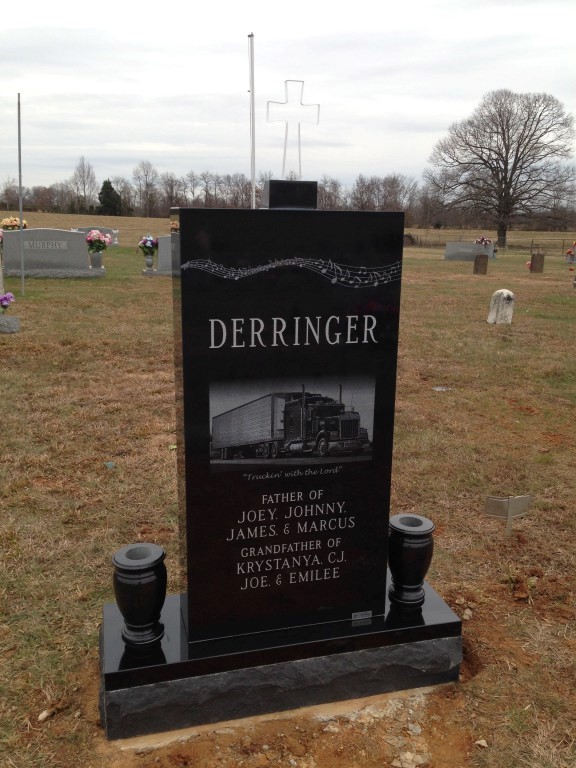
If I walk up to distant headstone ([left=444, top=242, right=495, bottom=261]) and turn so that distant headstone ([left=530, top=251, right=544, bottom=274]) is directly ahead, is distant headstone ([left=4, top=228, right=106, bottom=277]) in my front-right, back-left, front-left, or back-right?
front-right

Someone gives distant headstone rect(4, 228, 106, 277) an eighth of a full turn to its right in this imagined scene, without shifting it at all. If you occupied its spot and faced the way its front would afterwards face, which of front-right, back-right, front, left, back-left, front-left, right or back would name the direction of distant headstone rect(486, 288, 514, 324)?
left

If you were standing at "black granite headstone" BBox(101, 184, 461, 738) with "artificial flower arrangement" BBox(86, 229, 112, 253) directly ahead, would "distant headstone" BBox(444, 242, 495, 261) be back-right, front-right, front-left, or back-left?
front-right

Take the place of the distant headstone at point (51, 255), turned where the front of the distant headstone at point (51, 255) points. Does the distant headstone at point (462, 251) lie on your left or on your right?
on your left

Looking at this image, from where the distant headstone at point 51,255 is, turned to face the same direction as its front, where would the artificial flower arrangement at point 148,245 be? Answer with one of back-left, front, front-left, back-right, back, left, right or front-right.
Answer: back-left

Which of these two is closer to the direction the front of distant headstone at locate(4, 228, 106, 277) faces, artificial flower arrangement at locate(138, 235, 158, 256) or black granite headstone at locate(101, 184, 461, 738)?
the black granite headstone

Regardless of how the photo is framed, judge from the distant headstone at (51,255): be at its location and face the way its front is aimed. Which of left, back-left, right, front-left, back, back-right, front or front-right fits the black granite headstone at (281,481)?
front

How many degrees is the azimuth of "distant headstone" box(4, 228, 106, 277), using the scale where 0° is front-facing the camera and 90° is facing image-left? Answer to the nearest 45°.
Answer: approximately 0°

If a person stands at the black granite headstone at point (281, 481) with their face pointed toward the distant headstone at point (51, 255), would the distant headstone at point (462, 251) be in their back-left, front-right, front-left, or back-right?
front-right

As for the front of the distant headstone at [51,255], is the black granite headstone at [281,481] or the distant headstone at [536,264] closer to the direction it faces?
the black granite headstone
